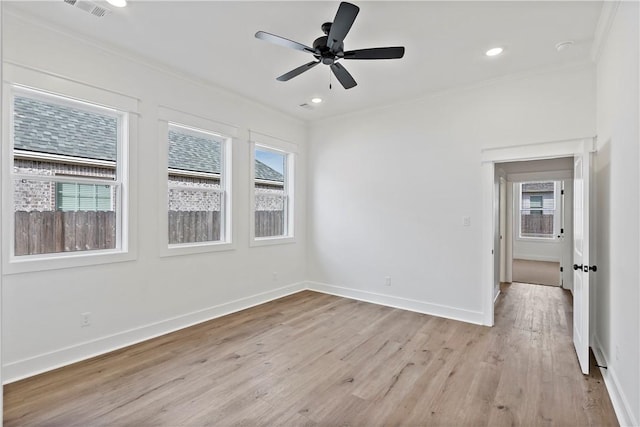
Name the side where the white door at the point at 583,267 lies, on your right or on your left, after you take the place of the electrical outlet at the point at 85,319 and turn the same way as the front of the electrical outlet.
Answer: on your left

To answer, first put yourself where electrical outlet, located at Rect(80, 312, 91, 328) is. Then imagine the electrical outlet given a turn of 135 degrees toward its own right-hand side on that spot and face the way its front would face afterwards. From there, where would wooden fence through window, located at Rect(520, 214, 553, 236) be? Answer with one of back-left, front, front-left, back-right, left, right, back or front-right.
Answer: back-right

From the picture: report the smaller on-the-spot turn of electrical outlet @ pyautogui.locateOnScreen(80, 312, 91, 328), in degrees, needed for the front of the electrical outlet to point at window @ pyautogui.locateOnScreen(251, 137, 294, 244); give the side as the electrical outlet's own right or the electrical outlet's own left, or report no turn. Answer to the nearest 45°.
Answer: approximately 90° to the electrical outlet's own left

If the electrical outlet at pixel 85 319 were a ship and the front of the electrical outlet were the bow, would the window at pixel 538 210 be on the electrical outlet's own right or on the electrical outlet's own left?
on the electrical outlet's own left
